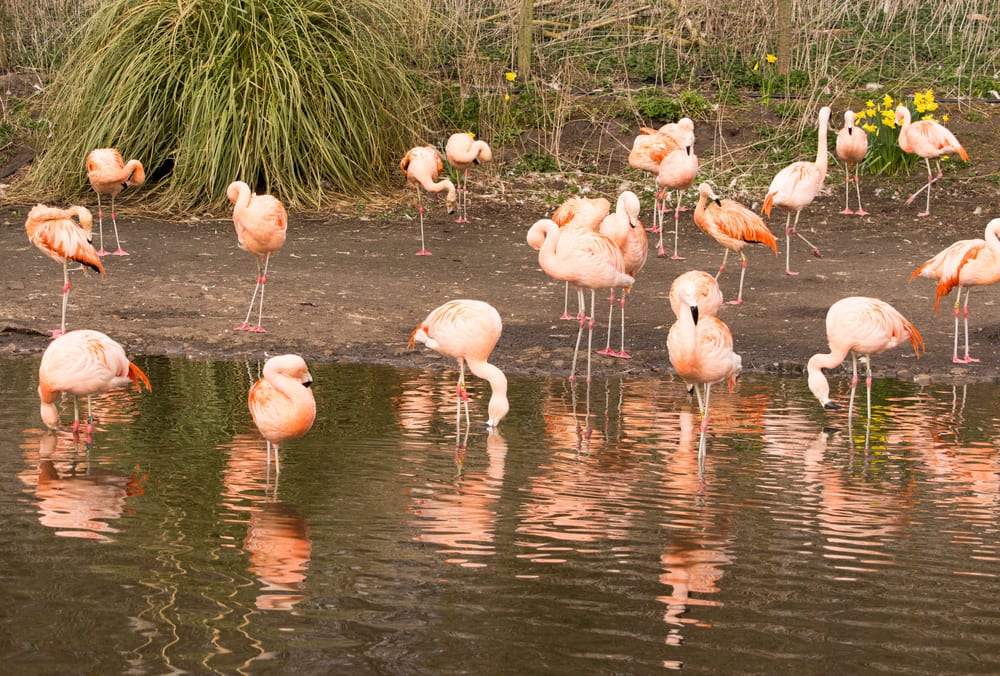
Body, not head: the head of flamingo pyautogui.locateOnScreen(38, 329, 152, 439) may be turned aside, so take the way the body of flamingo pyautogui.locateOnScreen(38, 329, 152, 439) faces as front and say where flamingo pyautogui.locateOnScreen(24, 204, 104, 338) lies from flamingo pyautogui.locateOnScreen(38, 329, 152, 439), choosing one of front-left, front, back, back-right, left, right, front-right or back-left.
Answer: right

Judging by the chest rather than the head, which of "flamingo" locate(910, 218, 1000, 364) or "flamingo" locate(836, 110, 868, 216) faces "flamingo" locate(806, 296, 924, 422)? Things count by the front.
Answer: "flamingo" locate(836, 110, 868, 216)

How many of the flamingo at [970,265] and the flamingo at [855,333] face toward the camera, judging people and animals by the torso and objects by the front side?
0

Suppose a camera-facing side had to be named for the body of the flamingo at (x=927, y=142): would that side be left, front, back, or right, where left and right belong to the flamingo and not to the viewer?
left

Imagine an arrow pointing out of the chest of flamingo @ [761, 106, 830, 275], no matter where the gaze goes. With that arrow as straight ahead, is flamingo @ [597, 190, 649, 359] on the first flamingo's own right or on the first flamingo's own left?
on the first flamingo's own right

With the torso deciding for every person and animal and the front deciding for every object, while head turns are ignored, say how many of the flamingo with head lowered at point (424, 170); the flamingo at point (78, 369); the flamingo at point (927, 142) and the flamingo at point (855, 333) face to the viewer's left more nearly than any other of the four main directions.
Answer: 3

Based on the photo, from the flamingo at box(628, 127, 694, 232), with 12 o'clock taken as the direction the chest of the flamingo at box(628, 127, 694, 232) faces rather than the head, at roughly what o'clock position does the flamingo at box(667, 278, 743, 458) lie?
the flamingo at box(667, 278, 743, 458) is roughly at 3 o'clock from the flamingo at box(628, 127, 694, 232).

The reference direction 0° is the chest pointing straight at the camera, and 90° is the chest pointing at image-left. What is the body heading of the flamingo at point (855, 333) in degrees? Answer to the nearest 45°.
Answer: approximately 90°

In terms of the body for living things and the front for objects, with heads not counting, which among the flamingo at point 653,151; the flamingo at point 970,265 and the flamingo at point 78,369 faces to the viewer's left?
the flamingo at point 78,369

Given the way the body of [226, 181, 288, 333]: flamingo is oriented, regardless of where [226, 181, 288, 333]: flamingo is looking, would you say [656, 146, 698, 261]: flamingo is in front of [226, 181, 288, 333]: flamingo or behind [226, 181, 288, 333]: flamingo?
behind

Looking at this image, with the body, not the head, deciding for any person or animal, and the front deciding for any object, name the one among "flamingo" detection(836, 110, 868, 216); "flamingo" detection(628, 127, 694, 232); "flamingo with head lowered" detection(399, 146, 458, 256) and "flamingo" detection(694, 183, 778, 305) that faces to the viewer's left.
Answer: "flamingo" detection(694, 183, 778, 305)

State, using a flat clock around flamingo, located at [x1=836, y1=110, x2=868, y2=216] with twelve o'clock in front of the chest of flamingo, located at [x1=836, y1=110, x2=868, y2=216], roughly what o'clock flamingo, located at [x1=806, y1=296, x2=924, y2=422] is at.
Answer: flamingo, located at [x1=806, y1=296, x2=924, y2=422] is roughly at 12 o'clock from flamingo, located at [x1=836, y1=110, x2=868, y2=216].

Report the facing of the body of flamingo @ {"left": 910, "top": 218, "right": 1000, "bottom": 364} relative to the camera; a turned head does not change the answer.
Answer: to the viewer's right

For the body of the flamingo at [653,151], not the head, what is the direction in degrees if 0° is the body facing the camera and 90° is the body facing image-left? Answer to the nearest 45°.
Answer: approximately 270°
